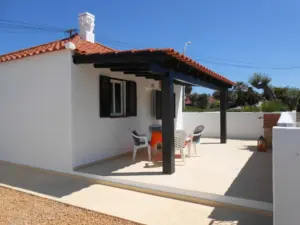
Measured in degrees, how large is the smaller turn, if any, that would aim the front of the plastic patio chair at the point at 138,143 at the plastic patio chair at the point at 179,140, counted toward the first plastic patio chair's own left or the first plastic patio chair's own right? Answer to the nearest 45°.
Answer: approximately 45° to the first plastic patio chair's own right

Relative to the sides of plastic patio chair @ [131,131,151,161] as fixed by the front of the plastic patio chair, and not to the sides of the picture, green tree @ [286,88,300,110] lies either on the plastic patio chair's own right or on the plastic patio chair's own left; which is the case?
on the plastic patio chair's own left

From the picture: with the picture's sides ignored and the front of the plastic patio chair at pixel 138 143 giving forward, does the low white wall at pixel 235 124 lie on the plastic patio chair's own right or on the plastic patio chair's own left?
on the plastic patio chair's own left

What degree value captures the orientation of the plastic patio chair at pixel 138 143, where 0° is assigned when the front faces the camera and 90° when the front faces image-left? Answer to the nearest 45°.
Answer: approximately 270°
